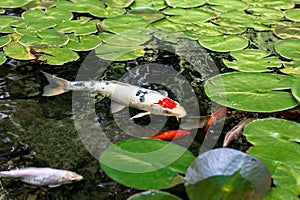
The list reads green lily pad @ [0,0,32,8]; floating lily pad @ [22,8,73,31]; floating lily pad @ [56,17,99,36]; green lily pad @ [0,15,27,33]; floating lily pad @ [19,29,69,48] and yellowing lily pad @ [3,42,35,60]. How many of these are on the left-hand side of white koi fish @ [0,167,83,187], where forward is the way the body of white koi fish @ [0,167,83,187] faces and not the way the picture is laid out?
6

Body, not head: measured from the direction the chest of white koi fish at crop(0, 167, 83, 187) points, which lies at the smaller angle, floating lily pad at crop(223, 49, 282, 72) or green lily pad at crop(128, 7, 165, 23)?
the floating lily pad

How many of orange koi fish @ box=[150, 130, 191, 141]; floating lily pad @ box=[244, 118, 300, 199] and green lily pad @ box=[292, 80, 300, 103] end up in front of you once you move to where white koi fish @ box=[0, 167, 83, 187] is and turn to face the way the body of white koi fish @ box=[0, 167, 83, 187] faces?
3

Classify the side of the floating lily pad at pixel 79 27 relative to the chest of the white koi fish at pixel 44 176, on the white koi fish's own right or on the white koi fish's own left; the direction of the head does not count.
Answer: on the white koi fish's own left

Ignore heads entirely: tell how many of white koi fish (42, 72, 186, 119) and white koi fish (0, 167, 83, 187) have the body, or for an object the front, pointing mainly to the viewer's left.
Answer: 0

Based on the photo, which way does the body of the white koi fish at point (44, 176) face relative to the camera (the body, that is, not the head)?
to the viewer's right

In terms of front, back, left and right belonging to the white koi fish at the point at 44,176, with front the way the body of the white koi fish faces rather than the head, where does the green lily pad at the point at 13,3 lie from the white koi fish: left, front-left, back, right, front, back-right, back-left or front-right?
left

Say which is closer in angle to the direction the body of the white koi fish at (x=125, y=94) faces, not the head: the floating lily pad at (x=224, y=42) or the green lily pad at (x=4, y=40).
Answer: the floating lily pad

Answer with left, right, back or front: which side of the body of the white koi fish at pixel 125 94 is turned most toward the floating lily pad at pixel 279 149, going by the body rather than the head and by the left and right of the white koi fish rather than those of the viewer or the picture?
front

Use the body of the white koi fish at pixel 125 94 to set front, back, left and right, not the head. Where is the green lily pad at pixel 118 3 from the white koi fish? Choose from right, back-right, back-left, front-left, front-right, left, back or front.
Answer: back-left

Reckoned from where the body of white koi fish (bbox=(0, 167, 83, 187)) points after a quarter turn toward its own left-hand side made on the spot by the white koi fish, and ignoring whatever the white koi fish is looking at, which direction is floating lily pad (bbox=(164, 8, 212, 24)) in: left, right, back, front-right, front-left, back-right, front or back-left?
front-right

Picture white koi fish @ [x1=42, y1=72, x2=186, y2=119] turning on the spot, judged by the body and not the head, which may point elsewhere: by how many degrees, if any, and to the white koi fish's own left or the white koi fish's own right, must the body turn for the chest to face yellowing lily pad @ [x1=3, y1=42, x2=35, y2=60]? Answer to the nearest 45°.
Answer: approximately 180°

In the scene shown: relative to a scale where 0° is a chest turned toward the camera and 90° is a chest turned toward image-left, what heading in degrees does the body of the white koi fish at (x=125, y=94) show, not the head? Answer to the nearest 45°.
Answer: approximately 315°

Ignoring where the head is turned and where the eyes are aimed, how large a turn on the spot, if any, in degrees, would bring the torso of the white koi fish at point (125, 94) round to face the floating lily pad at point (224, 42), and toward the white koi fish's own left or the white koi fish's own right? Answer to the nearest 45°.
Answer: approximately 90° to the white koi fish's own left
